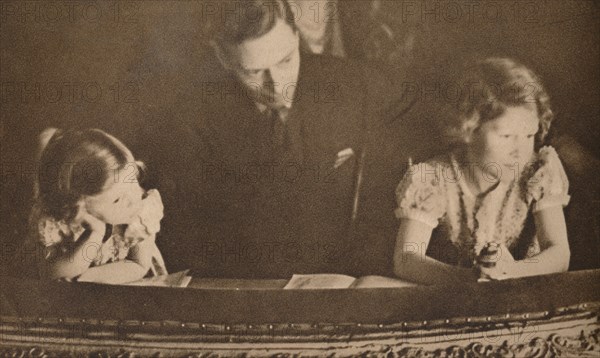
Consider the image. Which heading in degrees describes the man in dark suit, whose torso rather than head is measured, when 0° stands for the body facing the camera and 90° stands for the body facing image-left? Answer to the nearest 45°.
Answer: approximately 0°

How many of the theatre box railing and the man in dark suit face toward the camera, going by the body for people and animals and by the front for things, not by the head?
2

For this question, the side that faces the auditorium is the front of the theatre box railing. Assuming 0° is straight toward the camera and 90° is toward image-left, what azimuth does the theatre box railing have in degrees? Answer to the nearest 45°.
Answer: approximately 0°
